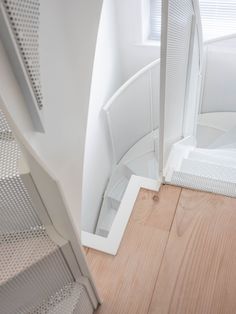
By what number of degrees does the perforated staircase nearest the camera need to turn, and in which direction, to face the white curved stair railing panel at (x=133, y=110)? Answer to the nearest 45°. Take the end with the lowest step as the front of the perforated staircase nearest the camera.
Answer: approximately 90° to its left

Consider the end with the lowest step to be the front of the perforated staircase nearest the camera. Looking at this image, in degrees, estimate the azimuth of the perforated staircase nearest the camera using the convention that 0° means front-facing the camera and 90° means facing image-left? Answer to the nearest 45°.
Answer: approximately 315°

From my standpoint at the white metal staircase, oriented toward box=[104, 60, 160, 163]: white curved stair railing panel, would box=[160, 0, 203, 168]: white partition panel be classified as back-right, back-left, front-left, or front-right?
front-right

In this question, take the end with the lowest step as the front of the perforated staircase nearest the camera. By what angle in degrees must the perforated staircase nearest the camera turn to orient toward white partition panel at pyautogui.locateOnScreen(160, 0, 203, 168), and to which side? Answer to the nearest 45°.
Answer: approximately 90° to its left

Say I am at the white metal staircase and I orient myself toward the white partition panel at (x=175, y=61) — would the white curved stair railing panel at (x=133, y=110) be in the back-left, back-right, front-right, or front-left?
front-left
